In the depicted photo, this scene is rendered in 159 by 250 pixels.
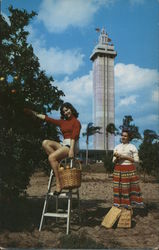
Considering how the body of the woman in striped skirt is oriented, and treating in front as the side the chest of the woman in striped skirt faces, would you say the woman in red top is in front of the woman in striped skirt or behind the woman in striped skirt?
in front

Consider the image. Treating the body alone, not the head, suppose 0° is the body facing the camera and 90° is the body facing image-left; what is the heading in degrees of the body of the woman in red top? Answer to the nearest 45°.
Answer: approximately 45°

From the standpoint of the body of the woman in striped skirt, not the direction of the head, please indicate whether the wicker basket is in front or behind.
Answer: in front

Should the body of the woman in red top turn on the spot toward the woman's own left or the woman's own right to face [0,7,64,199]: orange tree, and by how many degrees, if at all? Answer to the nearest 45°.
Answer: approximately 90° to the woman's own right

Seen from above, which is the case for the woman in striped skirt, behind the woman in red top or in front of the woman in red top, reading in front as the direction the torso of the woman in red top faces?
behind

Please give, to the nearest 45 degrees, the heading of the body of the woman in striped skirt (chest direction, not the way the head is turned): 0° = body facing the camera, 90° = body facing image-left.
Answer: approximately 45°

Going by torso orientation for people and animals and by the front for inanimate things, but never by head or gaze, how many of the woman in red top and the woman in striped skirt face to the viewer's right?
0
